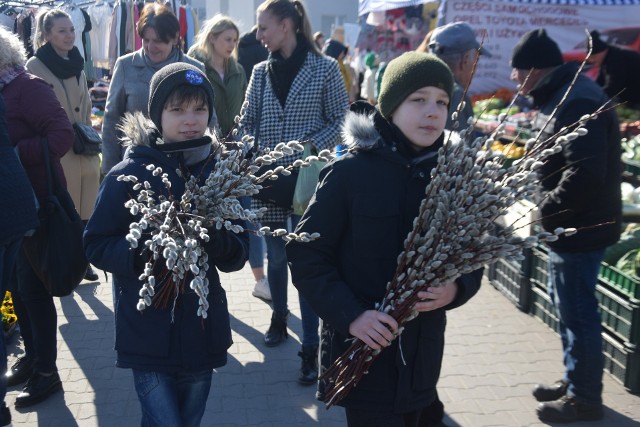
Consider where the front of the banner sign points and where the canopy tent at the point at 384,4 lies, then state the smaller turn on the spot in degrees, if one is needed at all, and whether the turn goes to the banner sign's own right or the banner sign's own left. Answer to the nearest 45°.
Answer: approximately 90° to the banner sign's own right

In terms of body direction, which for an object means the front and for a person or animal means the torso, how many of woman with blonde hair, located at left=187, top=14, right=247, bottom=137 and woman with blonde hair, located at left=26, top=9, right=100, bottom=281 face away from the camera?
0

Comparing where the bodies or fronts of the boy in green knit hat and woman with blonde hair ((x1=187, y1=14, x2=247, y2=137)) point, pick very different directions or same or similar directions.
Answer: same or similar directions

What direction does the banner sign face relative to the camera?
toward the camera

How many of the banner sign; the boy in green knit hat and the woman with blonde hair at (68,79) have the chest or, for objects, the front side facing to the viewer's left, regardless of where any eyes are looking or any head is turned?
0

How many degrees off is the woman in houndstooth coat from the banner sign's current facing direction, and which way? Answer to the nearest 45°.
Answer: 0° — it already faces them

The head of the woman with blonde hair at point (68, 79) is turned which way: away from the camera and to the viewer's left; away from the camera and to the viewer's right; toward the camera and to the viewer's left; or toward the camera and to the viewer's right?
toward the camera and to the viewer's right

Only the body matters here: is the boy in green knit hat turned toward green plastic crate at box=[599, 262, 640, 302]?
no

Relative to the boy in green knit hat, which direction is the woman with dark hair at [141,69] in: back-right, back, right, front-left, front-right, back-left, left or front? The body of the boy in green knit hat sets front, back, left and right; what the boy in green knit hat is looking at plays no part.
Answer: back

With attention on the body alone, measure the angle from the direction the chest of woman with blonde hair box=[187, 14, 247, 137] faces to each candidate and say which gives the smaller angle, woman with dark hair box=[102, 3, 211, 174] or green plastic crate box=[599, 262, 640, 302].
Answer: the green plastic crate

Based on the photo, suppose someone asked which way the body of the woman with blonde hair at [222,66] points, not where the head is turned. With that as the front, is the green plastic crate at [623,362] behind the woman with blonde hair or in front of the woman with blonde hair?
in front

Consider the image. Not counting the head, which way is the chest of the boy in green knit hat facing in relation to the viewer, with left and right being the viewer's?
facing the viewer and to the right of the viewer

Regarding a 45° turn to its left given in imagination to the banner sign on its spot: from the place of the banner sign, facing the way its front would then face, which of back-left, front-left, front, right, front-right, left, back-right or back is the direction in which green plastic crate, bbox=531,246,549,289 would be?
front-right

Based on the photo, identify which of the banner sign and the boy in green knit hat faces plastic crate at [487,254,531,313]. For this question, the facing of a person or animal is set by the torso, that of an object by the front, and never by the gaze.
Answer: the banner sign

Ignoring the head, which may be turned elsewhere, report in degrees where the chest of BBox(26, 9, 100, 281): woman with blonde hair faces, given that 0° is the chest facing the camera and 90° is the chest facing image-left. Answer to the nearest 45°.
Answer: approximately 315°

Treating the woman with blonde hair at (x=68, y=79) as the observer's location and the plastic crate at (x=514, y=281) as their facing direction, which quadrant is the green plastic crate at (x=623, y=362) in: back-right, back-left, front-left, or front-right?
front-right

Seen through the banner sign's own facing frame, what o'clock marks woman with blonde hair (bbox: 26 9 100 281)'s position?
The woman with blonde hair is roughly at 1 o'clock from the banner sign.

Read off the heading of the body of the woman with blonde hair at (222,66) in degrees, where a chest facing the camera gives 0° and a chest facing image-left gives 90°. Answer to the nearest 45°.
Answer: approximately 315°

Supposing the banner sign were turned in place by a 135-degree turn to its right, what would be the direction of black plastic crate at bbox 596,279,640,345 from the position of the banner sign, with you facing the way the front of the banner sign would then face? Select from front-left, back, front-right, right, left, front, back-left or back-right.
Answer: back-left
